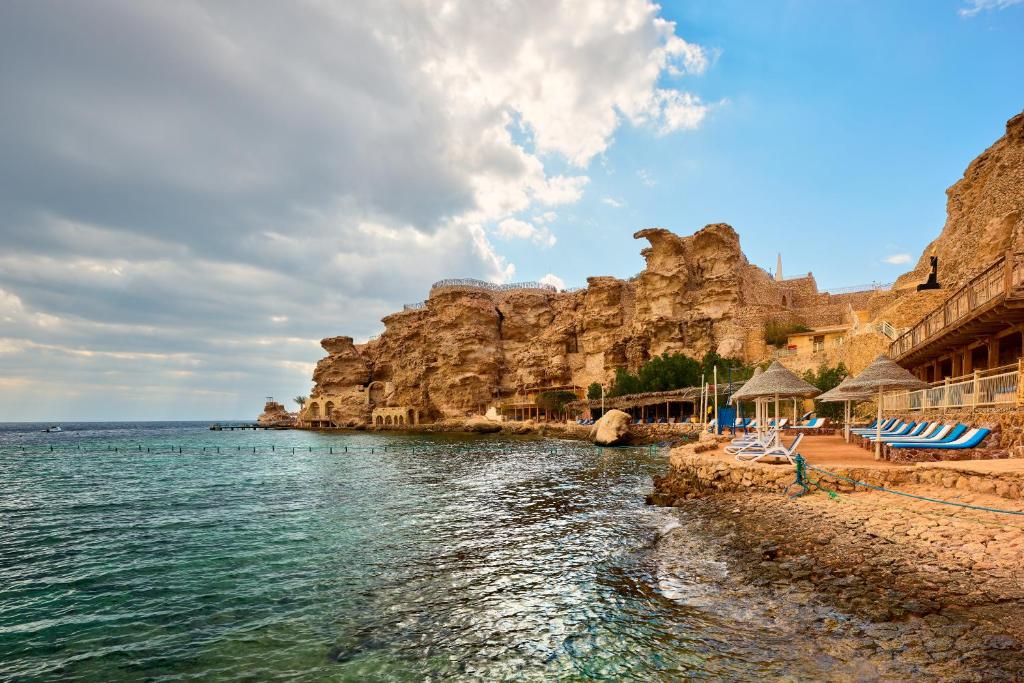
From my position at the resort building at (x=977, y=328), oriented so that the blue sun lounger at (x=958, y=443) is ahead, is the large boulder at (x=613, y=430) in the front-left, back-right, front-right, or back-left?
back-right

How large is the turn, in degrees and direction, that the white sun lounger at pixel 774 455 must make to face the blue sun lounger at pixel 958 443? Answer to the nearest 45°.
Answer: approximately 135° to its left

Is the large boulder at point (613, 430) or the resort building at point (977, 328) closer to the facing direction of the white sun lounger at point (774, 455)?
the large boulder

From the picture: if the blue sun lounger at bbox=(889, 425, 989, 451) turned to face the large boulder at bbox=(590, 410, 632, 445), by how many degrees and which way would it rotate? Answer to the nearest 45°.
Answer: approximately 45° to its right

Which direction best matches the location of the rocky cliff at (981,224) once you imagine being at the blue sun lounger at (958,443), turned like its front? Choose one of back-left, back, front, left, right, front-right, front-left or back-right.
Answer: right

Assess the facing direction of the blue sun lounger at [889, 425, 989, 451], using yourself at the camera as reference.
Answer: facing to the left of the viewer

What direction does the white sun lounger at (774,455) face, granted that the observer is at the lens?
facing to the left of the viewer
